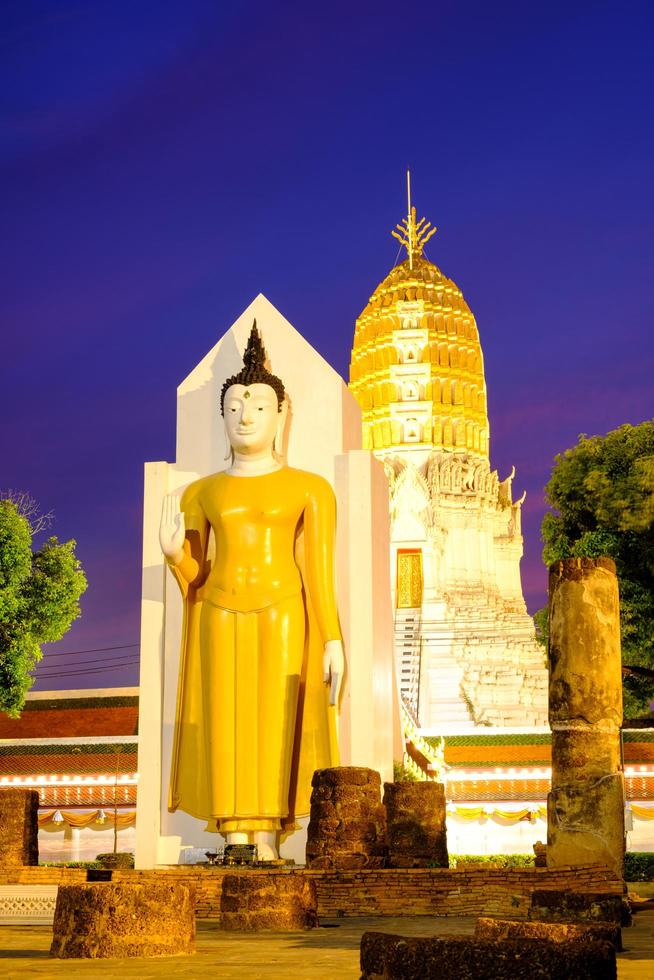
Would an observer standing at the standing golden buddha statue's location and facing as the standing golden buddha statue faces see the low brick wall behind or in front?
in front

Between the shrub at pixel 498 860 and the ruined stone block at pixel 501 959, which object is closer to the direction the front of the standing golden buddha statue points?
the ruined stone block

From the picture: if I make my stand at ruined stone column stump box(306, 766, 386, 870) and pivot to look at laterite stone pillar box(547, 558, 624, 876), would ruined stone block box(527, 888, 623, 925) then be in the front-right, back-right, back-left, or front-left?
front-right

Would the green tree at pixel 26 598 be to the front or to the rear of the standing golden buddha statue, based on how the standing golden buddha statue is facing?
to the rear

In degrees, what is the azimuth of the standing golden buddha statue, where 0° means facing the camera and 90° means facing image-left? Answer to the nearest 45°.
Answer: approximately 0°

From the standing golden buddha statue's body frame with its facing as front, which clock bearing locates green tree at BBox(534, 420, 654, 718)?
The green tree is roughly at 8 o'clock from the standing golden buddha statue.

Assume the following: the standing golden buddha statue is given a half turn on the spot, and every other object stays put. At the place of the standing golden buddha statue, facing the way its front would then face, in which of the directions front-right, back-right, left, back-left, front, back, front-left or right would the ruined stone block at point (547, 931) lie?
back

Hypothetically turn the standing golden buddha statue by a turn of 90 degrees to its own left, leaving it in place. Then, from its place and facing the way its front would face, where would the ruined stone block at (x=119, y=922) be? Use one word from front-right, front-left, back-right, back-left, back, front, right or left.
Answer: right

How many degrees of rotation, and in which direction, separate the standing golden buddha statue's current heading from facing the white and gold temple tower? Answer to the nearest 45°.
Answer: approximately 180°

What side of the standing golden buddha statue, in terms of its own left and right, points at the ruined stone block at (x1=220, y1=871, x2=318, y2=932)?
front

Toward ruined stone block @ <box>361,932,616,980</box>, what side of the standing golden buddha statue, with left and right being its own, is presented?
front

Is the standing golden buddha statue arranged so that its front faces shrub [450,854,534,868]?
no

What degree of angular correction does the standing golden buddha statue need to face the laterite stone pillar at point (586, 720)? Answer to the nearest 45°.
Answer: approximately 45° to its left

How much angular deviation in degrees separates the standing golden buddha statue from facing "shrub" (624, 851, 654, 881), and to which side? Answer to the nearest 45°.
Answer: approximately 135° to its left
